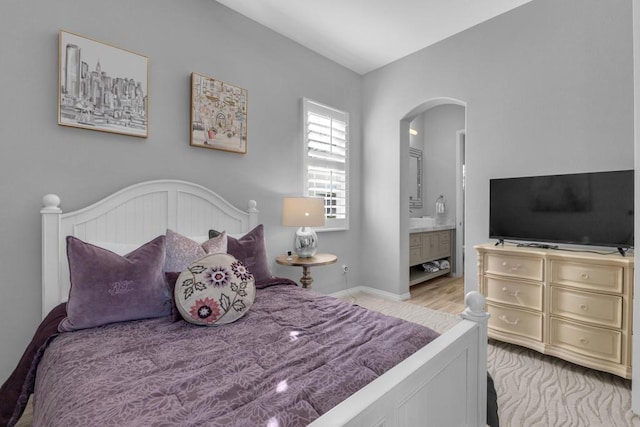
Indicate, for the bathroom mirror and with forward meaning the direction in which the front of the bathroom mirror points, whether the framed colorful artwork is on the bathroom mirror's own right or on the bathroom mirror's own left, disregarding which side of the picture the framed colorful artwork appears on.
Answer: on the bathroom mirror's own right

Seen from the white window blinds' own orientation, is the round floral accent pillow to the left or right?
on its right

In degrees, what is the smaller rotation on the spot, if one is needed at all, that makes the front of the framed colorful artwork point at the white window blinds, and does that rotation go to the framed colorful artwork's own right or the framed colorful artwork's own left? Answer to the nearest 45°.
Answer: approximately 90° to the framed colorful artwork's own left

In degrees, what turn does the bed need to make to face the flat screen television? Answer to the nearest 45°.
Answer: approximately 45° to its left

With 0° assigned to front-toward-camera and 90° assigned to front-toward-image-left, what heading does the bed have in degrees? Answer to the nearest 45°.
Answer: approximately 315°

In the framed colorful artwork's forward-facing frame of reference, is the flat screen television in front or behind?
in front

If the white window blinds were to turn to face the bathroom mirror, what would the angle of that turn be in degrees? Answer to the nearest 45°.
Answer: approximately 90° to its left

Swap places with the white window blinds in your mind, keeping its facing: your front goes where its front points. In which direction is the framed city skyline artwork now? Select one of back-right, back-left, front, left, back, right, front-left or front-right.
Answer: right
